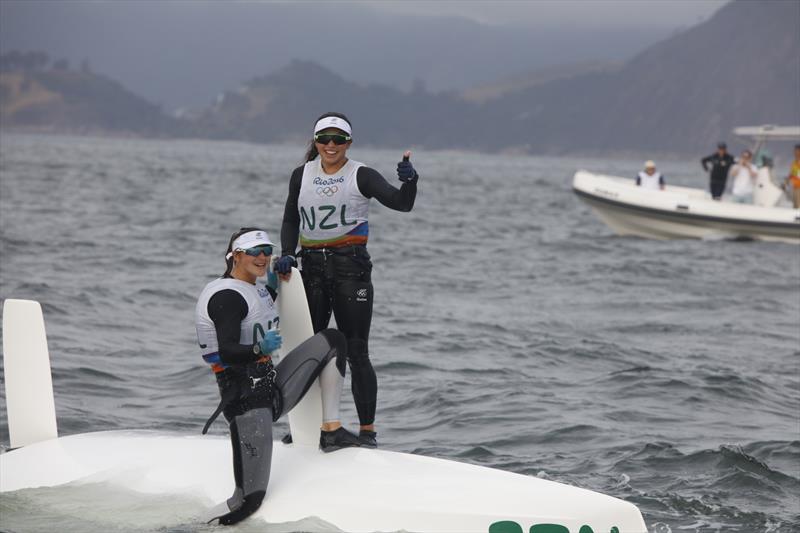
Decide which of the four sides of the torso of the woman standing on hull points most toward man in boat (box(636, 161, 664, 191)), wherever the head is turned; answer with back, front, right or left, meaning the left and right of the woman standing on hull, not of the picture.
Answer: back

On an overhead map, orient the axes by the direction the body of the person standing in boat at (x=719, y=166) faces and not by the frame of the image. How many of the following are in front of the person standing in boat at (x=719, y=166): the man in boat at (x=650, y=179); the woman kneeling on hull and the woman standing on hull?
2

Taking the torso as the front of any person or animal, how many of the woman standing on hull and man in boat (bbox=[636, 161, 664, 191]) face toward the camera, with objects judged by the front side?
2

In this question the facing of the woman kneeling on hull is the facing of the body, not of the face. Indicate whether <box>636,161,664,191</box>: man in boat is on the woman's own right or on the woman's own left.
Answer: on the woman's own left

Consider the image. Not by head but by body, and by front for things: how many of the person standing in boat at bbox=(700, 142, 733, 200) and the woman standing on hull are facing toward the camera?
2

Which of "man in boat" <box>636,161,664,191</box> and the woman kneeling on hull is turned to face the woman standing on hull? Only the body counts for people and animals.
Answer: the man in boat

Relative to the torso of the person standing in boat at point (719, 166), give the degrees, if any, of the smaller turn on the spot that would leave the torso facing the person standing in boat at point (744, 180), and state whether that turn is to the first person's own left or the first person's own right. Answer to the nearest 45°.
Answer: approximately 135° to the first person's own left

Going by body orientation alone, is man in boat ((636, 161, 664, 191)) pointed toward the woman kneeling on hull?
yes
